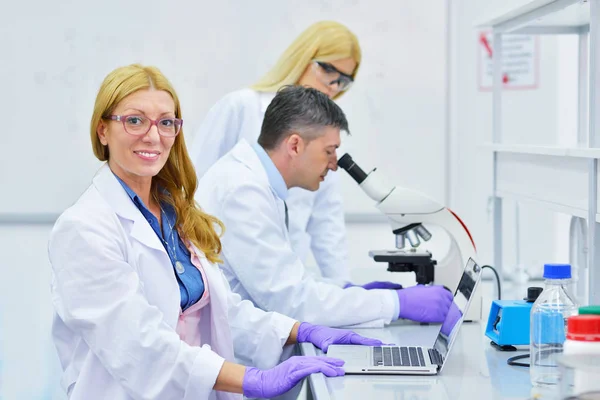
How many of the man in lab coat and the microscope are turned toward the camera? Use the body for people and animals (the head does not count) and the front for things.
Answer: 0

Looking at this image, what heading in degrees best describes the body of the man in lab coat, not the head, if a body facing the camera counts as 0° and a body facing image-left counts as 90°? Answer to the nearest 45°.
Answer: approximately 270°

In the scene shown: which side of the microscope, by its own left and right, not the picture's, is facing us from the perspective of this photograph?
left

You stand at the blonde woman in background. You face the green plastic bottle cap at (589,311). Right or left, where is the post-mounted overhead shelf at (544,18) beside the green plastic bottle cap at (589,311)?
left

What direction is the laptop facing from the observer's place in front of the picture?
facing to the left of the viewer

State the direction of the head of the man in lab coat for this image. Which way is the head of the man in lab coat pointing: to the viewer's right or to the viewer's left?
to the viewer's right

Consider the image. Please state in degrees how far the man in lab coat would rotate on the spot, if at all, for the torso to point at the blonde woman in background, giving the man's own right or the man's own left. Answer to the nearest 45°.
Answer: approximately 90° to the man's own left

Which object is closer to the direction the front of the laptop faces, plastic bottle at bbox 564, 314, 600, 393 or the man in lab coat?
the man in lab coat

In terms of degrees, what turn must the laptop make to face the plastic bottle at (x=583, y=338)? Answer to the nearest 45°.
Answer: approximately 135° to its left

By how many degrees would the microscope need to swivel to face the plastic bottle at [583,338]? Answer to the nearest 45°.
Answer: approximately 90° to its left

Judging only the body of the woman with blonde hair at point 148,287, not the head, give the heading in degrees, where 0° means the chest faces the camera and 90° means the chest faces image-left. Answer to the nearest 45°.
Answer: approximately 315°

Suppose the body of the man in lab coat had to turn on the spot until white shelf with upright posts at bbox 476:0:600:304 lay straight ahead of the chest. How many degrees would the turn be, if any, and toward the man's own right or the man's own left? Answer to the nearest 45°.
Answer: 0° — they already face it

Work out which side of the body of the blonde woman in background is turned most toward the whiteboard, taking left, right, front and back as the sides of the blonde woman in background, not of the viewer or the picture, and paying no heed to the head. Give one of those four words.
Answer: back

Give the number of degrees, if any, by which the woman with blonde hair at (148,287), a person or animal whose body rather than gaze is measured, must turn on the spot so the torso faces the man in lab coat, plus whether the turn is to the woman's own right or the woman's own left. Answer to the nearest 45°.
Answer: approximately 90° to the woman's own left

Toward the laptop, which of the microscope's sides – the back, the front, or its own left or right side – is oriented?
left

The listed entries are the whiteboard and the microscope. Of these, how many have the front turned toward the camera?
1
